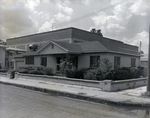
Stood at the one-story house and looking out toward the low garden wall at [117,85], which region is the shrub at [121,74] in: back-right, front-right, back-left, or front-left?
front-left

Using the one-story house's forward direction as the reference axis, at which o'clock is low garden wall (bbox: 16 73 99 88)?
The low garden wall is roughly at 11 o'clock from the one-story house.

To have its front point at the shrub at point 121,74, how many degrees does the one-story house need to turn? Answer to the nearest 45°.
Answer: approximately 90° to its left

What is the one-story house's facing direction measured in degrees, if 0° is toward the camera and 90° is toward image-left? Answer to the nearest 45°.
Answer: approximately 45°

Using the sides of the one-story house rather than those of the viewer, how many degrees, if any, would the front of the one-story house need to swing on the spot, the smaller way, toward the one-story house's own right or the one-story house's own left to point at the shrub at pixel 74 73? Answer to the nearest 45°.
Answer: approximately 45° to the one-story house's own left

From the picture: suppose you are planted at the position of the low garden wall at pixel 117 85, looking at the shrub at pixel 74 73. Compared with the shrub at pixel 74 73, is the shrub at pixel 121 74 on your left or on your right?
right

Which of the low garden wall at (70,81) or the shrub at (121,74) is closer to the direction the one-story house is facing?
the low garden wall

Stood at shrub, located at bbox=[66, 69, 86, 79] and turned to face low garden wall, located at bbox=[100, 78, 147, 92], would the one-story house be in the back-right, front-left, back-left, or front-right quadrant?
back-left

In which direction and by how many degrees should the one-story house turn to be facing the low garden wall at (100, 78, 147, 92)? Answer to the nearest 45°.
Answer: approximately 45° to its left
